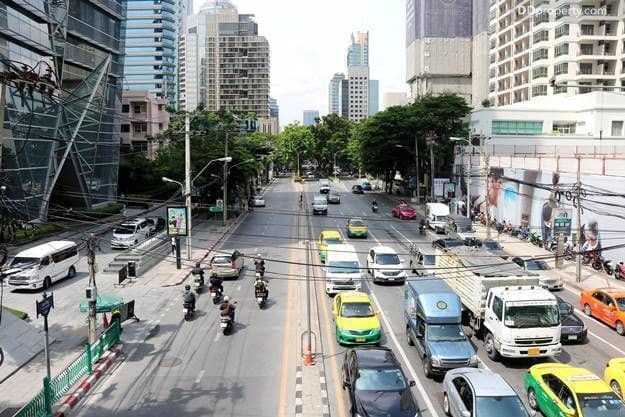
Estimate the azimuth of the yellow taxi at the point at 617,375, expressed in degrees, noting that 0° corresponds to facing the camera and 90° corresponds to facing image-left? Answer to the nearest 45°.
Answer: approximately 315°

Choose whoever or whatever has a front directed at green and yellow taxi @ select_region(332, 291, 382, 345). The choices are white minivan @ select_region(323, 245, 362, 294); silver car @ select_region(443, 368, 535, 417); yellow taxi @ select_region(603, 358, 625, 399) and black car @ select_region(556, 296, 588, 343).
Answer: the white minivan

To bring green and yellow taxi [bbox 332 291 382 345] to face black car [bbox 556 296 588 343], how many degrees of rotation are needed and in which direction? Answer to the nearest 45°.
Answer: approximately 90° to its left

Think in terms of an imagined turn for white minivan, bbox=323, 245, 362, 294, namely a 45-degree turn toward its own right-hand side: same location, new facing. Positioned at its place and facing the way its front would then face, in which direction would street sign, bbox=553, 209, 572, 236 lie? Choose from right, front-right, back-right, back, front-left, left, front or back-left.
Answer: back

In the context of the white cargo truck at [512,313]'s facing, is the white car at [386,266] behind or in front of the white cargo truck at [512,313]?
behind

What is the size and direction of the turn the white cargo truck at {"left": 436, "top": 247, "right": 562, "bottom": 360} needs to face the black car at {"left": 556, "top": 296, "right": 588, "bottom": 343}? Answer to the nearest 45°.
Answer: approximately 90° to its left

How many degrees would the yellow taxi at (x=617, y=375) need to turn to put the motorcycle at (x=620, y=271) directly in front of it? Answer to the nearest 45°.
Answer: approximately 135° to its left

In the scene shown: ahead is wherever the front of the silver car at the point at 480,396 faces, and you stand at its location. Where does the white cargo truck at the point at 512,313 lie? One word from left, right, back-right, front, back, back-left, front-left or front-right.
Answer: back-left
